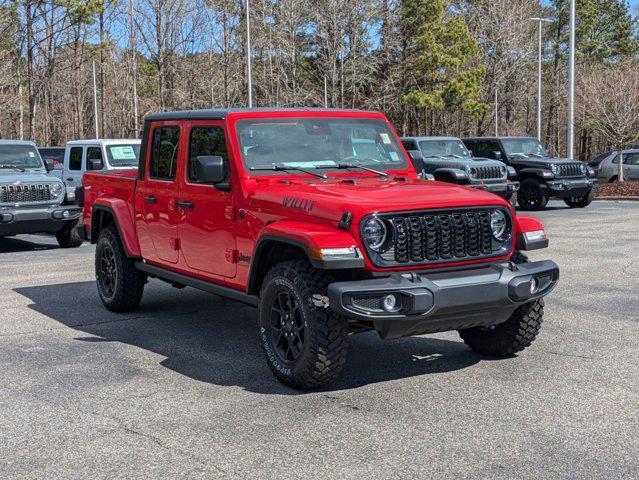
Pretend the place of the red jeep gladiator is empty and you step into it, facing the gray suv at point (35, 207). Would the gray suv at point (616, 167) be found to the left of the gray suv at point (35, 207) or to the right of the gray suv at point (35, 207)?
right

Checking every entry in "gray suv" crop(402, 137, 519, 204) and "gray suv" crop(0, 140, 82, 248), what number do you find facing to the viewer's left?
0

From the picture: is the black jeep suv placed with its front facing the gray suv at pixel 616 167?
no

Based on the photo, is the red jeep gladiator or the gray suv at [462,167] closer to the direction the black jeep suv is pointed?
the red jeep gladiator

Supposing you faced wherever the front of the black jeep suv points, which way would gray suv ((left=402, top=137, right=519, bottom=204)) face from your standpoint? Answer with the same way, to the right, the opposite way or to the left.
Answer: the same way

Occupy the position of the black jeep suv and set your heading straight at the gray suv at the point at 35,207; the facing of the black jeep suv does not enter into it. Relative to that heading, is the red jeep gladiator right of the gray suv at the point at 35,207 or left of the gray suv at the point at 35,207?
left

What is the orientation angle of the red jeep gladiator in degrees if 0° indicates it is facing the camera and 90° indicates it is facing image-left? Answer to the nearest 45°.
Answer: approximately 315°

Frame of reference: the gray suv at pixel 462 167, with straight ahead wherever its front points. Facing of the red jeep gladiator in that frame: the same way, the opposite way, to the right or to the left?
the same way

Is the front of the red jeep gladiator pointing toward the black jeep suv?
no

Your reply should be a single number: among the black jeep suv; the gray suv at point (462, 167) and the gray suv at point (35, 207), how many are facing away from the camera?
0

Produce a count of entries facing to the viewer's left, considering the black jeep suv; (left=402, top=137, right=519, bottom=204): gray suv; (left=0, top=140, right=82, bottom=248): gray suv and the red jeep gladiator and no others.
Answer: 0

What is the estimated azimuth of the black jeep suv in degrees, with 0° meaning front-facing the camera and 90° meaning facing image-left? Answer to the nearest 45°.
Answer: approximately 315°

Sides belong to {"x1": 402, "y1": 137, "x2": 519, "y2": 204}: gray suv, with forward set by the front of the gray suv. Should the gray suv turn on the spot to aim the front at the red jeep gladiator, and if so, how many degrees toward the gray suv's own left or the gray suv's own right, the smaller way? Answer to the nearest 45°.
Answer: approximately 45° to the gray suv's own right

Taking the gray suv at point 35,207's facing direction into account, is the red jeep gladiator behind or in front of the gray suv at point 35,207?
in front

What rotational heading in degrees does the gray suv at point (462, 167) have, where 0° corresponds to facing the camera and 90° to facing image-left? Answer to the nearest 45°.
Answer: approximately 315°

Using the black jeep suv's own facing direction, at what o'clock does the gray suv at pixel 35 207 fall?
The gray suv is roughly at 3 o'clock from the black jeep suv.

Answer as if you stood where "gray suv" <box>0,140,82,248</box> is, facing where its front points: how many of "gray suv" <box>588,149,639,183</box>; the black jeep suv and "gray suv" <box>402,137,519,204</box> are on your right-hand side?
0

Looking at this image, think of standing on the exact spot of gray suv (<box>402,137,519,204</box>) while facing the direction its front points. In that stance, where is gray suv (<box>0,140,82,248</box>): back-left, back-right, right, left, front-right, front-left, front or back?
right

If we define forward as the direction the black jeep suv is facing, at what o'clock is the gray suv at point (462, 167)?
The gray suv is roughly at 3 o'clock from the black jeep suv.

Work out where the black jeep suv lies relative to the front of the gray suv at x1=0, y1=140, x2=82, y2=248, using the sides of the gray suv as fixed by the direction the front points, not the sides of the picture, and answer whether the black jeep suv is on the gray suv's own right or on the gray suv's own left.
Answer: on the gray suv's own left

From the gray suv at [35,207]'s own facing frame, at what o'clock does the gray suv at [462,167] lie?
the gray suv at [462,167] is roughly at 10 o'clock from the gray suv at [35,207].
